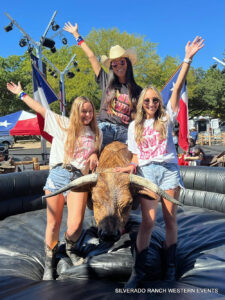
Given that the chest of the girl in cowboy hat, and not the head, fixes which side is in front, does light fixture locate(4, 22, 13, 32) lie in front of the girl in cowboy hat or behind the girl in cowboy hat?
behind

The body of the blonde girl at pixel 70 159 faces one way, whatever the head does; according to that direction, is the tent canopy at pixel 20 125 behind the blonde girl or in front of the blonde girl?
behind

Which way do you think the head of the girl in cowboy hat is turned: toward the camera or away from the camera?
toward the camera

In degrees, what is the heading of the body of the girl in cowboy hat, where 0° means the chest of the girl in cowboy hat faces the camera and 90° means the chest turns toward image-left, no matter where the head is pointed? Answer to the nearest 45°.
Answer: approximately 0°

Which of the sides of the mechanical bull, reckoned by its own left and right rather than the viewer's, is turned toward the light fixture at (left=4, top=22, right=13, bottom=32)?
back

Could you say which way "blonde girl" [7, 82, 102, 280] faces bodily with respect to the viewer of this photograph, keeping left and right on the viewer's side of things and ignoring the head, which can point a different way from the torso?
facing the viewer and to the right of the viewer

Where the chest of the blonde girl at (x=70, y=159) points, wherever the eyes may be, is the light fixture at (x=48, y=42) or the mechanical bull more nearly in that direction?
the mechanical bull

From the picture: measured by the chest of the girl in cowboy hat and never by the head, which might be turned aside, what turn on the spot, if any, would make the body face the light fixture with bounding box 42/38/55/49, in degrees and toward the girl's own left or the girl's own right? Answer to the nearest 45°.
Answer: approximately 180°

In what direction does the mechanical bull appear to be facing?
toward the camera

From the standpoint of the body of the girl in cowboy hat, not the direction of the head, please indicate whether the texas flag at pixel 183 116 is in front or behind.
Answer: behind
